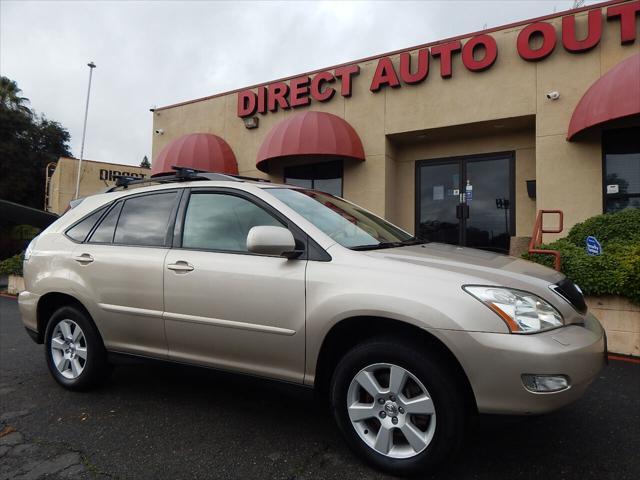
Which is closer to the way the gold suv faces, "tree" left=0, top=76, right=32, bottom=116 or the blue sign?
the blue sign

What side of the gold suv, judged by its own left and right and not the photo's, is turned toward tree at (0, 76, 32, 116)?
back

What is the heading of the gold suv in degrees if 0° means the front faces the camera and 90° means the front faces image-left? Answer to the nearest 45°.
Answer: approximately 315°

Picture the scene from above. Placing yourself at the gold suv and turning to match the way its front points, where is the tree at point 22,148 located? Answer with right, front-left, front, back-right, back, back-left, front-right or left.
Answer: back

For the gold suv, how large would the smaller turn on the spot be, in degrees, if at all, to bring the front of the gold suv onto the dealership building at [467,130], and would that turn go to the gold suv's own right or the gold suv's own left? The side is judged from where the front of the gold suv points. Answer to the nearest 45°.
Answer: approximately 90° to the gold suv's own left

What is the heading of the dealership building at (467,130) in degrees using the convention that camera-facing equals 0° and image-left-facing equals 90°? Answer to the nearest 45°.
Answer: approximately 45°

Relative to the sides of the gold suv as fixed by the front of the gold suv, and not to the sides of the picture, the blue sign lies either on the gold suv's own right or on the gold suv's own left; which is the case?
on the gold suv's own left

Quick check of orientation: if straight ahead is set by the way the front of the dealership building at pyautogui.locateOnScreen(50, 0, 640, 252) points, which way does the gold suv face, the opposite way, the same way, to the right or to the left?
to the left
